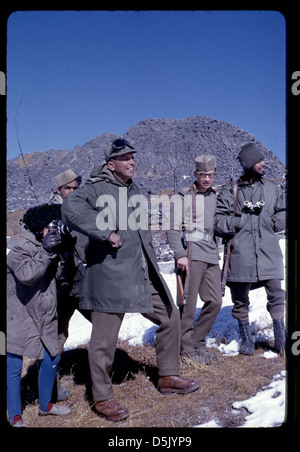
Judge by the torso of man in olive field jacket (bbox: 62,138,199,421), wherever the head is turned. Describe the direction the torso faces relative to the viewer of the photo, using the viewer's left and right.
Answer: facing the viewer and to the right of the viewer

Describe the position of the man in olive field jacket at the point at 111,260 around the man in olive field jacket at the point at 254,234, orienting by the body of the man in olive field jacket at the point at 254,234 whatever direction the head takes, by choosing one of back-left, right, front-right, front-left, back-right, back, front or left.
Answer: front-right

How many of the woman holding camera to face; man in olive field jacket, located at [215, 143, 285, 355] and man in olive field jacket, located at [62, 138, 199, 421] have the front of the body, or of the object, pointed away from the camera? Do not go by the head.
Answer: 0

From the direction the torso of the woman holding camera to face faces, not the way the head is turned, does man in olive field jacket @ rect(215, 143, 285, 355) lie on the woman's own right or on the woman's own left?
on the woman's own left

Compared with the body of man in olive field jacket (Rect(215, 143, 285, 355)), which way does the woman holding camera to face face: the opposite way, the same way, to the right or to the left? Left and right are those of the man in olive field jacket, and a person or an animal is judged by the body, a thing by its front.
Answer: to the left

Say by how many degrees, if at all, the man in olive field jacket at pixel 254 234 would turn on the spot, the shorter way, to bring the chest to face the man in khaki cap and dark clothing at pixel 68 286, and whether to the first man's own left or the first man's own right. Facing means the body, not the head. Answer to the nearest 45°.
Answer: approximately 45° to the first man's own right

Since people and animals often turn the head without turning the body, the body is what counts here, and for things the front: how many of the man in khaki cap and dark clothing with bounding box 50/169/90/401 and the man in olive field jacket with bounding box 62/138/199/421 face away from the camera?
0

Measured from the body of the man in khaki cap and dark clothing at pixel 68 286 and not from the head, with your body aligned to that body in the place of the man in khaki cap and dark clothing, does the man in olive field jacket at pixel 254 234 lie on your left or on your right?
on your left

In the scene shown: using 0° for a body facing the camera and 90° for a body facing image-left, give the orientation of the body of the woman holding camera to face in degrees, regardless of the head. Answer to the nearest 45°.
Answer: approximately 315°

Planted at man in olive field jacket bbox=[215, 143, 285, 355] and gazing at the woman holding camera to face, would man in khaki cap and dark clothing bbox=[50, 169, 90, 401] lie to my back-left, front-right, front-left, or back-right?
front-right

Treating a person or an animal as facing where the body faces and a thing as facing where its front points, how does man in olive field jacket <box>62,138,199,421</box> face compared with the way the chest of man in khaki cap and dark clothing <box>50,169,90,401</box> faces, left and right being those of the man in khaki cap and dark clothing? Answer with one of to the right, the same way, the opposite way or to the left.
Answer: the same way

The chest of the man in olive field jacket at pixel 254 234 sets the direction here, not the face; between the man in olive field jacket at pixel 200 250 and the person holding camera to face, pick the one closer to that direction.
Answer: the person holding camera to face

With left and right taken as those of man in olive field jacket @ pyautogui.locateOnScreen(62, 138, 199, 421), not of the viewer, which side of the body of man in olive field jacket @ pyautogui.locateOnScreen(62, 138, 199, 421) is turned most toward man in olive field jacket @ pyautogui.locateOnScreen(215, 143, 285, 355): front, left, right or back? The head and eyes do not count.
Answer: left

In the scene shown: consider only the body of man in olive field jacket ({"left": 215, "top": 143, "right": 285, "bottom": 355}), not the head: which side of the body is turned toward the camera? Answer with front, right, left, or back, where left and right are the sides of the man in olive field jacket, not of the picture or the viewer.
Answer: front

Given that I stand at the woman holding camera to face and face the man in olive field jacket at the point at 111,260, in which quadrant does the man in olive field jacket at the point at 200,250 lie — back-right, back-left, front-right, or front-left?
front-left
